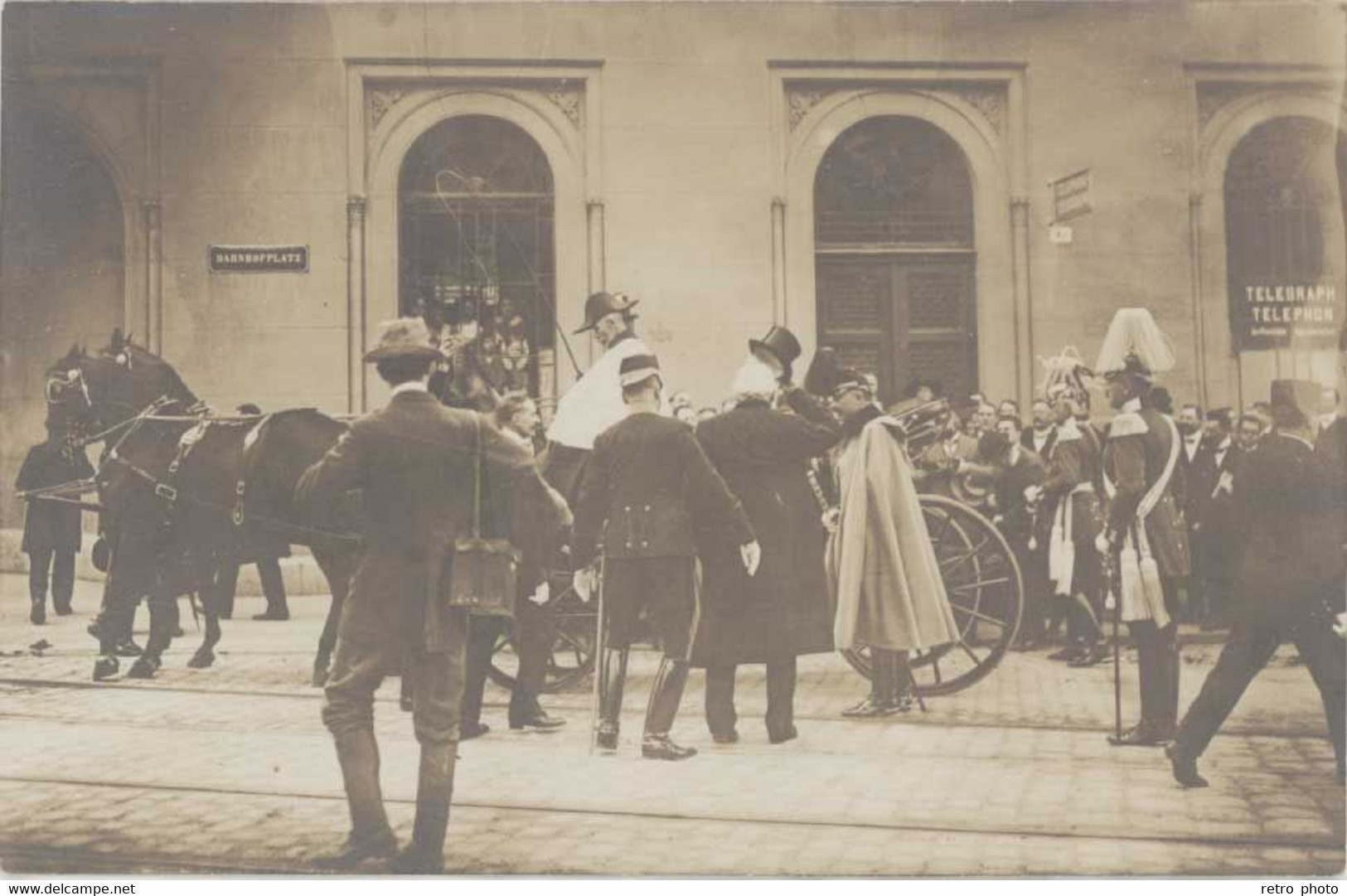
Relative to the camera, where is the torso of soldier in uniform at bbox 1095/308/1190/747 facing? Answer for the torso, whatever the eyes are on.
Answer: to the viewer's left

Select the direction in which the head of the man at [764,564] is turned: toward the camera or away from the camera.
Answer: away from the camera

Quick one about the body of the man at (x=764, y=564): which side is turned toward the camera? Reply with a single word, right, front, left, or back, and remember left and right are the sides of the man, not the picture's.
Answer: back

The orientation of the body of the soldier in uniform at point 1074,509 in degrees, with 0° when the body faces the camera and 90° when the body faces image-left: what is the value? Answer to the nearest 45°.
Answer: approximately 90°

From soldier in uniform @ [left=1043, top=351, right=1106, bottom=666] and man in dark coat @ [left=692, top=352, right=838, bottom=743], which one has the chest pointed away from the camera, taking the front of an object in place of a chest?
the man in dark coat

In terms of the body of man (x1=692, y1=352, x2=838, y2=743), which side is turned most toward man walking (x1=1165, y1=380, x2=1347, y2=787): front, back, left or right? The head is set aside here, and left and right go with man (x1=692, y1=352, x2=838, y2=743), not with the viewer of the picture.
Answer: right

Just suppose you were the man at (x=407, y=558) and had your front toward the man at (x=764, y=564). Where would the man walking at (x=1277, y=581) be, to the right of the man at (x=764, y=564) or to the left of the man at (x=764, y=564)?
right

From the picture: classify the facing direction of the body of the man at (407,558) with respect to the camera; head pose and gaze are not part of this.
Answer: away from the camera

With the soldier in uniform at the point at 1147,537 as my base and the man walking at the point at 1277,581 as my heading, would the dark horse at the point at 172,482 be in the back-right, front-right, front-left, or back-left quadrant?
back-right

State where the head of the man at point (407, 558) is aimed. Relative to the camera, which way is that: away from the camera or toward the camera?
away from the camera

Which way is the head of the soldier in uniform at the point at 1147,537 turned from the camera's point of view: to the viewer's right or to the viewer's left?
to the viewer's left
